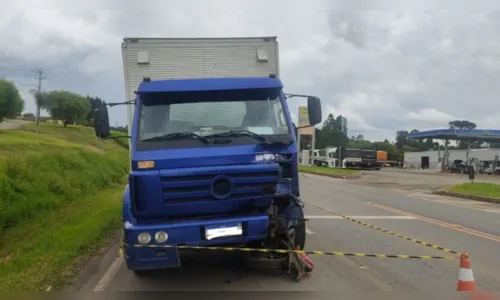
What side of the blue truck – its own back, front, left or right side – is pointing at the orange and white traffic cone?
left

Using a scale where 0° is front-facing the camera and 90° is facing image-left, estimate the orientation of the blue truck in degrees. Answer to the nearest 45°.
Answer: approximately 0°
